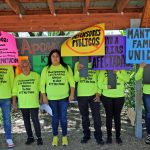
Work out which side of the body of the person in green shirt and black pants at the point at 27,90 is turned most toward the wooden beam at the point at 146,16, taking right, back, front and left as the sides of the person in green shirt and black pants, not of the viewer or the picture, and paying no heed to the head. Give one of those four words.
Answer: left

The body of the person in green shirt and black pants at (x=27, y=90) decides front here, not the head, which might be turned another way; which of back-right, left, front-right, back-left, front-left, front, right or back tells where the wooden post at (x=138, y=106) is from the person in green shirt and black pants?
left

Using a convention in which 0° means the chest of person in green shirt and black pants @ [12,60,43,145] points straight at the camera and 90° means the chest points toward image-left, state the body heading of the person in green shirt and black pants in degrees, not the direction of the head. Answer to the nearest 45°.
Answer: approximately 0°

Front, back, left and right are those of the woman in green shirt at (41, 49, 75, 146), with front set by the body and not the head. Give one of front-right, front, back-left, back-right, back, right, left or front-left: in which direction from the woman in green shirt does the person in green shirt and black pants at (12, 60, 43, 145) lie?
right

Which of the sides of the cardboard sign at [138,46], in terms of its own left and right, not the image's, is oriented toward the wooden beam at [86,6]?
right

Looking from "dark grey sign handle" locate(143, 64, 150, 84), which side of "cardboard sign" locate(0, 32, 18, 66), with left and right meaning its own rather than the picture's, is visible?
left

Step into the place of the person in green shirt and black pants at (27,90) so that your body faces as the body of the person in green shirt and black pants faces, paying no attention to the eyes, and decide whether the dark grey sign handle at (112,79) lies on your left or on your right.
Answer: on your left

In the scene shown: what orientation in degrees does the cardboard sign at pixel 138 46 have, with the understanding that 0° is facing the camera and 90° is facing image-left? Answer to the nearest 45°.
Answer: approximately 0°
